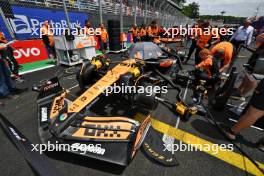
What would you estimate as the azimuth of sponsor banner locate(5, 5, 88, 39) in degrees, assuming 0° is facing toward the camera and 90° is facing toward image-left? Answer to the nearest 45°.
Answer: approximately 315°

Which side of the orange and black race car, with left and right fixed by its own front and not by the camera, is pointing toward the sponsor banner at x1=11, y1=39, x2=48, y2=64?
right

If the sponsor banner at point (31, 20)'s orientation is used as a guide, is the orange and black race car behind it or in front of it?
in front

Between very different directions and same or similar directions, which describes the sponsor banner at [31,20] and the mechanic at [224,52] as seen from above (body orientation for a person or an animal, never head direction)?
very different directions

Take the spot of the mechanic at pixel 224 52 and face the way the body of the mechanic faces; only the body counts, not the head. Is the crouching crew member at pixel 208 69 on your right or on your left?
on your left

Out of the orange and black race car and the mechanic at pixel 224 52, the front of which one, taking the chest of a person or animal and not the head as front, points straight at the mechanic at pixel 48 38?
the mechanic at pixel 224 52

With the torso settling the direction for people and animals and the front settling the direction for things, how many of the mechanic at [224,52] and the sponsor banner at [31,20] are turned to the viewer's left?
1

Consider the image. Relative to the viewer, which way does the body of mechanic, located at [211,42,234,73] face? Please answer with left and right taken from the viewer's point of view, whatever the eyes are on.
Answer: facing to the left of the viewer

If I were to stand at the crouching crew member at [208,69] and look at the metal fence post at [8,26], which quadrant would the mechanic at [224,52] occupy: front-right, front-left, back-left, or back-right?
back-right

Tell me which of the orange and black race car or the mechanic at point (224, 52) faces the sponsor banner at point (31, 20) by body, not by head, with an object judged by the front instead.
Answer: the mechanic

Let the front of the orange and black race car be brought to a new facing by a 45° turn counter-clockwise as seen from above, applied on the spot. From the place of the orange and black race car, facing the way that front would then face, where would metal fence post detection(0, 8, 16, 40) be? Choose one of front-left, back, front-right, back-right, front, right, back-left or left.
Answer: back-right

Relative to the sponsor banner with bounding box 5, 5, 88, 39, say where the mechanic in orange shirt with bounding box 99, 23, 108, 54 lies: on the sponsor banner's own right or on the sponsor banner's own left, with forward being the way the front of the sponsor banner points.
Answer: on the sponsor banner's own left
